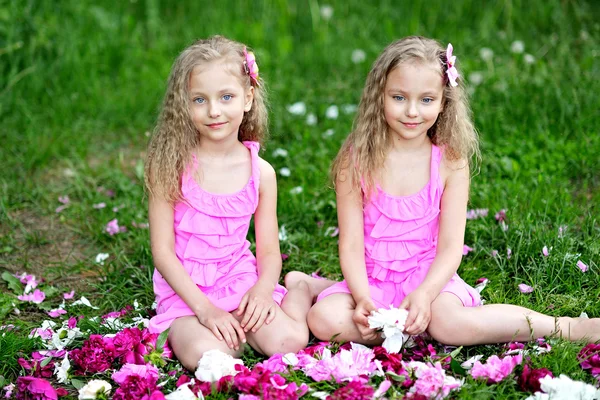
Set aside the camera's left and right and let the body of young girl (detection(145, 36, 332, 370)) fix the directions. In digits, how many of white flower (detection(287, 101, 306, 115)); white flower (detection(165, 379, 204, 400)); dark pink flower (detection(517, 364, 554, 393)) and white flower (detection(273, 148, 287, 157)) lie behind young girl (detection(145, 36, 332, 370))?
2

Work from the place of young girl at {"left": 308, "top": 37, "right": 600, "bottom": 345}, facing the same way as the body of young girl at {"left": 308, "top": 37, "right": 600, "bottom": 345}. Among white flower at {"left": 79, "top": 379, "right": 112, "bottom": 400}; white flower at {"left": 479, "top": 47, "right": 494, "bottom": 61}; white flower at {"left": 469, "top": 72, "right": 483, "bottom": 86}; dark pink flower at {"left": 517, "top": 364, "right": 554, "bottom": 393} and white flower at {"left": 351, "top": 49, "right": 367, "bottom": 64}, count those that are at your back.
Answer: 3

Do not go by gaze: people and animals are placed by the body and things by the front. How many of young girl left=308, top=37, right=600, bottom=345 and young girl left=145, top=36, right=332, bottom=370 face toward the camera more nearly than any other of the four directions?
2

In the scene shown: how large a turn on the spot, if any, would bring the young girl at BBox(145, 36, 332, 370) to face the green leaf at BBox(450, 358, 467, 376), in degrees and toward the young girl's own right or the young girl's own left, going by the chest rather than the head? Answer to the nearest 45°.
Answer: approximately 45° to the young girl's own left

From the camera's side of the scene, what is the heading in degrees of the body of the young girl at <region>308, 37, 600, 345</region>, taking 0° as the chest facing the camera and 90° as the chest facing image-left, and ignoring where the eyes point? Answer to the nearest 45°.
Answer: approximately 0°

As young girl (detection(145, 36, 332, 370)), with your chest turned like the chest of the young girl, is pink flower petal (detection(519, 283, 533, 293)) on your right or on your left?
on your left

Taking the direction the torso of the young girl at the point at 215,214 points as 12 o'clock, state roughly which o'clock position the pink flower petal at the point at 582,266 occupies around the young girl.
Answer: The pink flower petal is roughly at 9 o'clock from the young girl.

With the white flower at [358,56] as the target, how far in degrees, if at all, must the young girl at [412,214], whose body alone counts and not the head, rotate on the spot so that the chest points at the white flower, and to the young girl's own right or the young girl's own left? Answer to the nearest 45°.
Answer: approximately 180°

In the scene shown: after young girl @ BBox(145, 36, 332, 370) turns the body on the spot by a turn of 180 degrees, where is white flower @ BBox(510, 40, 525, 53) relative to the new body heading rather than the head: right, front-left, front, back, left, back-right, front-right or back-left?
front-right

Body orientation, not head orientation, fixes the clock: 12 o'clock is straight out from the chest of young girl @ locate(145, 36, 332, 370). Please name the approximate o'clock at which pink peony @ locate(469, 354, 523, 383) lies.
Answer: The pink peony is roughly at 10 o'clock from the young girl.

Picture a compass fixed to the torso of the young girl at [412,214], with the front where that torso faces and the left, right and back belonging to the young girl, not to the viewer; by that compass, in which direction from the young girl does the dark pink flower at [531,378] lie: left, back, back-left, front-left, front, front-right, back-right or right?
front-left

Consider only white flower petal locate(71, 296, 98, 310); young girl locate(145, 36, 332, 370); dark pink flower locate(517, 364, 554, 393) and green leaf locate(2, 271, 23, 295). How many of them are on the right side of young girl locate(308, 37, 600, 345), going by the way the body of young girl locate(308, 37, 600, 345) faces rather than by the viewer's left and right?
3
